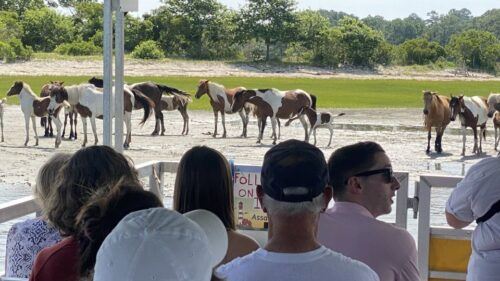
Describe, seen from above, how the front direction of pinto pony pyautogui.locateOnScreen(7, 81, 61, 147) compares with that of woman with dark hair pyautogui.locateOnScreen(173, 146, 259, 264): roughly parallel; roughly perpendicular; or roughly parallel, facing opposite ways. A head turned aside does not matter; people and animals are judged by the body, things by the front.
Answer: roughly perpendicular

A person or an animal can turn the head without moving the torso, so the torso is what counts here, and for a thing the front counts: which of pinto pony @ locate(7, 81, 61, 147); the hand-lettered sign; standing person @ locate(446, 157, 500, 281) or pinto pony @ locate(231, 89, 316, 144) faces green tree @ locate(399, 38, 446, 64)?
the standing person

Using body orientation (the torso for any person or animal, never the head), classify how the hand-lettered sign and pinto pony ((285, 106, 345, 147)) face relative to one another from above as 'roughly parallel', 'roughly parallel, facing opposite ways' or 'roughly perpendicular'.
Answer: roughly perpendicular

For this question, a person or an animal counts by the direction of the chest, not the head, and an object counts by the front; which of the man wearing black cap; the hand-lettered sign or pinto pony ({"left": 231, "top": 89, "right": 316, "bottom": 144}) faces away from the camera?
the man wearing black cap

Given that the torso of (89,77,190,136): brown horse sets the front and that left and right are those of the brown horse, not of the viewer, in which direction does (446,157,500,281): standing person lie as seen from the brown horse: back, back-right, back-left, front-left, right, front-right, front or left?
left

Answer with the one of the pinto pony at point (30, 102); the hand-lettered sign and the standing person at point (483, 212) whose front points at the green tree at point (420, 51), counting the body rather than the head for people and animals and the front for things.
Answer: the standing person

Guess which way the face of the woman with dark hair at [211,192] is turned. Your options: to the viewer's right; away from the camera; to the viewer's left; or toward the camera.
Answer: away from the camera

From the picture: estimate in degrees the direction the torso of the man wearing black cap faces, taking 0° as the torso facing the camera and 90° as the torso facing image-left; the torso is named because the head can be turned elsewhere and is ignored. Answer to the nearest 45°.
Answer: approximately 180°

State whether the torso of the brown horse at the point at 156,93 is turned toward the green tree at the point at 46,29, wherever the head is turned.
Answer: no

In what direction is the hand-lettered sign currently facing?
toward the camera

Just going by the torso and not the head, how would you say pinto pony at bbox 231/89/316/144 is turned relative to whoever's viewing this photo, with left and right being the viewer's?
facing to the left of the viewer

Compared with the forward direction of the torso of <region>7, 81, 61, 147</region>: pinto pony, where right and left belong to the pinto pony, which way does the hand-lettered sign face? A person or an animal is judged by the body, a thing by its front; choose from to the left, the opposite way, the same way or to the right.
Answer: to the left

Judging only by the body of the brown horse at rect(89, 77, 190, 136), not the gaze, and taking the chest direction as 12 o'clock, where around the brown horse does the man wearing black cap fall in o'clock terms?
The man wearing black cap is roughly at 9 o'clock from the brown horse.

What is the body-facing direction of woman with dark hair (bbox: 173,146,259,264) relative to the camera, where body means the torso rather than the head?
away from the camera

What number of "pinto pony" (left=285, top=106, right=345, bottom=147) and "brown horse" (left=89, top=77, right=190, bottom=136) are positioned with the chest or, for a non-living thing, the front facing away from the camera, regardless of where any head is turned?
0

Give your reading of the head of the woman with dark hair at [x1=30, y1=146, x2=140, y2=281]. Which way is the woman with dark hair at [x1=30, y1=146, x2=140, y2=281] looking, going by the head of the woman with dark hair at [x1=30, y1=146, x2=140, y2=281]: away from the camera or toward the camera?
away from the camera

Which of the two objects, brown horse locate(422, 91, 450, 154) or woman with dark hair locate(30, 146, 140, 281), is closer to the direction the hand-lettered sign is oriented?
the woman with dark hair

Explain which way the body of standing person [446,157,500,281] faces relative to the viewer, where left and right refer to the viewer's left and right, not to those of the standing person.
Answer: facing away from the viewer

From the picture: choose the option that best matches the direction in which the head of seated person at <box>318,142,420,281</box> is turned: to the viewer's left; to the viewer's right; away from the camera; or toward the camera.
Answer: to the viewer's right

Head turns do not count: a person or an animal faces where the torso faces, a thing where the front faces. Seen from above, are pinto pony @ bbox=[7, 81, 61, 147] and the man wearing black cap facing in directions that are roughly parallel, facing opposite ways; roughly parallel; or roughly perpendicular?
roughly perpendicular

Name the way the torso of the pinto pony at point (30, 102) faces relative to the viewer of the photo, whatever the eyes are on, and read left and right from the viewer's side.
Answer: facing to the left of the viewer

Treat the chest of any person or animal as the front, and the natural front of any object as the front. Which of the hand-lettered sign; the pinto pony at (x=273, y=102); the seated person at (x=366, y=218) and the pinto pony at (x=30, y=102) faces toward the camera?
the hand-lettered sign
